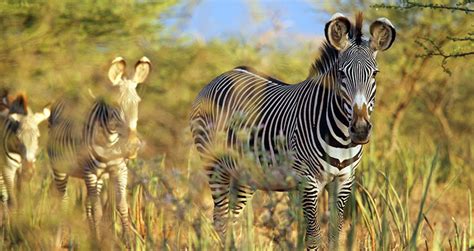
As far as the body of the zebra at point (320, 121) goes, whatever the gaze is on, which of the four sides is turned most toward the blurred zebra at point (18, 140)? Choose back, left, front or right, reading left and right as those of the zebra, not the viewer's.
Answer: back

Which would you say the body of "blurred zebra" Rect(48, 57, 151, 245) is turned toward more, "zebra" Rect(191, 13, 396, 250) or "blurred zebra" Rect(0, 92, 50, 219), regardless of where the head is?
the zebra

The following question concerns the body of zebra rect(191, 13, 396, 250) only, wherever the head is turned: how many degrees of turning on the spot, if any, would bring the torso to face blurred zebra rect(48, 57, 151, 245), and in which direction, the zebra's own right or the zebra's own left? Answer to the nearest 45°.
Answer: approximately 180°

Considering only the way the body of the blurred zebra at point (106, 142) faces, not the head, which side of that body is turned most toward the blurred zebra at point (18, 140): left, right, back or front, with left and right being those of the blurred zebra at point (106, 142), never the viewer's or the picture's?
back

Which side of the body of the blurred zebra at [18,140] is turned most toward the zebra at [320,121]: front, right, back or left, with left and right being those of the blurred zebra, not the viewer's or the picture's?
front

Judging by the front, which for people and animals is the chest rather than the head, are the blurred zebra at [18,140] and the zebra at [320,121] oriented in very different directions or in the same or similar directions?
same or similar directions

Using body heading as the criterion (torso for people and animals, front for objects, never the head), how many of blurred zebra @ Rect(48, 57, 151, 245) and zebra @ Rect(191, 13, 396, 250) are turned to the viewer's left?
0

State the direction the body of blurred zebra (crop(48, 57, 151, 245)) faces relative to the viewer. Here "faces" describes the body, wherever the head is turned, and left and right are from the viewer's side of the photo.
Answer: facing the viewer and to the right of the viewer

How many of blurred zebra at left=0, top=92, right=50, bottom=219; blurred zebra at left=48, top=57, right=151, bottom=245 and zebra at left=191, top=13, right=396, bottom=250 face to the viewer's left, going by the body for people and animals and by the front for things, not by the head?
0

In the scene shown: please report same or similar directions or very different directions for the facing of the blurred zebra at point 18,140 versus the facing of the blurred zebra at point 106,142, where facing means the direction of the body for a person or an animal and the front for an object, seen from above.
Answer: same or similar directions

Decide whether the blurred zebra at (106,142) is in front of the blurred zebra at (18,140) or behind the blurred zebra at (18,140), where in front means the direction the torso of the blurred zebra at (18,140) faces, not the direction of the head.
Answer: in front

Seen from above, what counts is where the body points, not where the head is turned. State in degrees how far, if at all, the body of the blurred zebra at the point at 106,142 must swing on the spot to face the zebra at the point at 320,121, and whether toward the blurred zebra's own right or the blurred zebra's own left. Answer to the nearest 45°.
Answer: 0° — it already faces it
